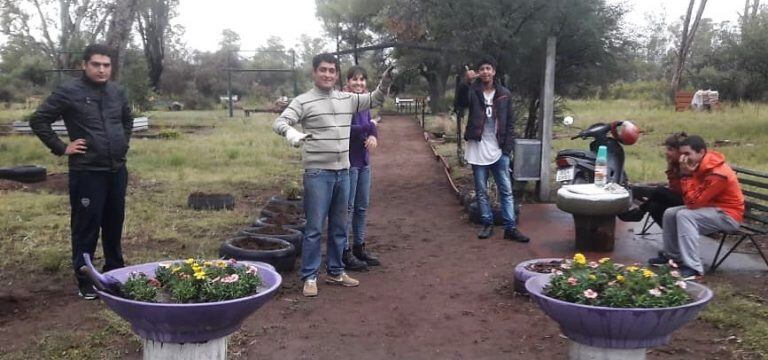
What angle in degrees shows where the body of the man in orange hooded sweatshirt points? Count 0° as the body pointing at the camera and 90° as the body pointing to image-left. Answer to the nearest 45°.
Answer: approximately 90°

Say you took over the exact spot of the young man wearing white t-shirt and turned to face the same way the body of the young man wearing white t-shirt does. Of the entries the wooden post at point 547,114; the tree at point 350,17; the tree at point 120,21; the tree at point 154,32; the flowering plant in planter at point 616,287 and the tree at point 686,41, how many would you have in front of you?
1

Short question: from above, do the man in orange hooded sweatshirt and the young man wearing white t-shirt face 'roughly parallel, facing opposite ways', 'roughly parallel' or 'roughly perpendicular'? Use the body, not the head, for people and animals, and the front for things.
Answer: roughly perpendicular

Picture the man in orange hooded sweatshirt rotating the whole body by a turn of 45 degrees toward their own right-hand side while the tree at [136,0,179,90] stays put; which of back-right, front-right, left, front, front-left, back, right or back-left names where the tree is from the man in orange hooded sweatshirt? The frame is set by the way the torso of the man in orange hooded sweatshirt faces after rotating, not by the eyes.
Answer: front

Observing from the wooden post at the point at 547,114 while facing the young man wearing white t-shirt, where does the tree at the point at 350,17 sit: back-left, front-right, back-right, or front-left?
back-right

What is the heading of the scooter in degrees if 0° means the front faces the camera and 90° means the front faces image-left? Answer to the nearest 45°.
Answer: approximately 225°

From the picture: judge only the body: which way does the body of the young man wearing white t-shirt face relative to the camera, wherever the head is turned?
toward the camera

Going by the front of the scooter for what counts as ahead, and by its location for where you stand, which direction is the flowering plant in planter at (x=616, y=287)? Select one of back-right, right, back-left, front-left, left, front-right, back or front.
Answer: back-right

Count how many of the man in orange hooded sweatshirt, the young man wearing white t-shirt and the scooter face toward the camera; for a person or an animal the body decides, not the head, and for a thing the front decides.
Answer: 1

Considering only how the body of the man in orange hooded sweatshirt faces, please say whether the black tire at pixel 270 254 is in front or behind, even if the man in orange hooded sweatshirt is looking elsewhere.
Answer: in front

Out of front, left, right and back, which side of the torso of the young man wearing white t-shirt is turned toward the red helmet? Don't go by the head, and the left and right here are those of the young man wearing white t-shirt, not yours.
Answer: left

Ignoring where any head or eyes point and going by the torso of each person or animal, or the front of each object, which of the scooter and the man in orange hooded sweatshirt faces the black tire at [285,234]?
the man in orange hooded sweatshirt

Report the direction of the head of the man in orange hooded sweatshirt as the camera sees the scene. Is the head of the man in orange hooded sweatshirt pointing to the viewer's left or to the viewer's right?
to the viewer's left

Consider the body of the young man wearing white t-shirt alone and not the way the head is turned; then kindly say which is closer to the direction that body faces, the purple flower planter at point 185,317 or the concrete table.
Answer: the purple flower planter

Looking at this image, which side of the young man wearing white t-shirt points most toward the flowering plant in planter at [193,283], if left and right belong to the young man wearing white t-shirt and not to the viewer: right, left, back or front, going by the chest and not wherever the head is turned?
front

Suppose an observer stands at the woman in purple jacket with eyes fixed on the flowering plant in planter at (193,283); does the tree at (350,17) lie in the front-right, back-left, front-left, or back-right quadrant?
back-right

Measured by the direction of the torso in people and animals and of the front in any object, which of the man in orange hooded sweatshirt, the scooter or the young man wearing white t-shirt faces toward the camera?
the young man wearing white t-shirt
